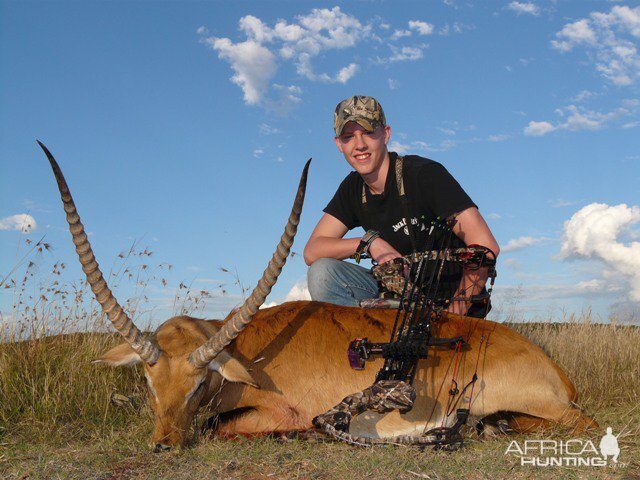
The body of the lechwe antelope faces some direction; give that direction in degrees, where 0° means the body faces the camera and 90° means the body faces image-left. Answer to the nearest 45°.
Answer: approximately 90°

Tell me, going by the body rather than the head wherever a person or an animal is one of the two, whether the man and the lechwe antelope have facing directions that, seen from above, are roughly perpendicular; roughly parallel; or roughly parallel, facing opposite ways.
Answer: roughly perpendicular

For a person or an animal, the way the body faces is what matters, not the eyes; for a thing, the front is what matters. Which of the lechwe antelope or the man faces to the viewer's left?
the lechwe antelope

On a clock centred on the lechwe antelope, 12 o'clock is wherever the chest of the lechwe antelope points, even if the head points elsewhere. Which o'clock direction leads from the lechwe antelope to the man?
The man is roughly at 4 o'clock from the lechwe antelope.

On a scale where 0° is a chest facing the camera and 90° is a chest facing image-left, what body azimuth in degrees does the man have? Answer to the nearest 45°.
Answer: approximately 0°

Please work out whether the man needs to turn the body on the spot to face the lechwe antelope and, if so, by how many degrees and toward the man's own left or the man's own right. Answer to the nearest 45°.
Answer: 0° — they already face it

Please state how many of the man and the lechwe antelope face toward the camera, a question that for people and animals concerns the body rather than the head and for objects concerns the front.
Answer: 1
